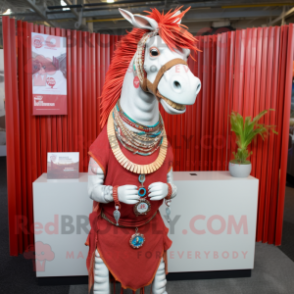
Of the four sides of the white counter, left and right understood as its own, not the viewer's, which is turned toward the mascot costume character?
front

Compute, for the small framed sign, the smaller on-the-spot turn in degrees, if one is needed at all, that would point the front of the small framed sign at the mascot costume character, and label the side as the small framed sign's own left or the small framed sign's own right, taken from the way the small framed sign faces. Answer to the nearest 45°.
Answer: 0° — it already faces them

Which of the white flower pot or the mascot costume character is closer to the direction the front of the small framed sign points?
the mascot costume character

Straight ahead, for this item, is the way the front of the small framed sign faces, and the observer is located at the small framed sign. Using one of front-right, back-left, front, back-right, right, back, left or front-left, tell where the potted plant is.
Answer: left

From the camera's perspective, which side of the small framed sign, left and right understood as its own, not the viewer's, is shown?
front

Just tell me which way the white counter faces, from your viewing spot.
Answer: facing the viewer

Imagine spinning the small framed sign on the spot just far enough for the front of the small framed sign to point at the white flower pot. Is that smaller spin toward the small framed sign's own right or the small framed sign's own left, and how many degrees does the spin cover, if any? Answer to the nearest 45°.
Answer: approximately 90° to the small framed sign's own left
